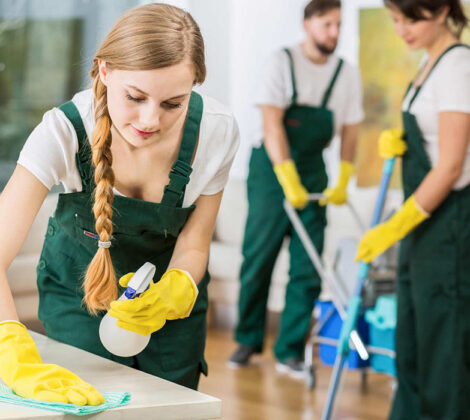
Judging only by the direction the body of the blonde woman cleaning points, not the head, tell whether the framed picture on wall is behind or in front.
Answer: behind

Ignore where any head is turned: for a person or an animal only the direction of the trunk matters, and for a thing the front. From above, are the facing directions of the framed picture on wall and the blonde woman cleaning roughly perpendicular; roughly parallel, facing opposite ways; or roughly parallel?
roughly parallel

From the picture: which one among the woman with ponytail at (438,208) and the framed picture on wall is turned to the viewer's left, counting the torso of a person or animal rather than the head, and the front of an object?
the woman with ponytail

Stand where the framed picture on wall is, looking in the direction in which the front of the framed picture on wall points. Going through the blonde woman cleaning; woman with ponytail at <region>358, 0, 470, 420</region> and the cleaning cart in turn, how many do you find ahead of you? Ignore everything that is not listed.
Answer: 3

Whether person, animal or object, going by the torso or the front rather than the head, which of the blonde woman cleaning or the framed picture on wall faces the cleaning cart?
the framed picture on wall

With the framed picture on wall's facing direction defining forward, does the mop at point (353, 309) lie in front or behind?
in front

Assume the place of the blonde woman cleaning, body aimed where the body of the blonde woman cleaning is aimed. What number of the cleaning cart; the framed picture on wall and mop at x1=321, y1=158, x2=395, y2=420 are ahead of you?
0

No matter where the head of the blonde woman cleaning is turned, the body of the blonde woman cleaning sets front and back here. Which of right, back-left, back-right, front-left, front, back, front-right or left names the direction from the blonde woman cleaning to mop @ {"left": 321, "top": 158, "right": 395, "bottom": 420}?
back-left

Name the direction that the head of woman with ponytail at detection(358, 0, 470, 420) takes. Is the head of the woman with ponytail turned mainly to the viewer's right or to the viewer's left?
to the viewer's left

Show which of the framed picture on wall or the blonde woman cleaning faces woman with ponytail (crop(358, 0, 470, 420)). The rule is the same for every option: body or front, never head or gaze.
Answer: the framed picture on wall

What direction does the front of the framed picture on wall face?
toward the camera

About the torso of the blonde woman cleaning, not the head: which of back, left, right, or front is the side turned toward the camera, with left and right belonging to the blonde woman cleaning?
front

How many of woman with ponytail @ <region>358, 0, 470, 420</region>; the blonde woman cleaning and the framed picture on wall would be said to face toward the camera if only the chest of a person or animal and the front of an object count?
2

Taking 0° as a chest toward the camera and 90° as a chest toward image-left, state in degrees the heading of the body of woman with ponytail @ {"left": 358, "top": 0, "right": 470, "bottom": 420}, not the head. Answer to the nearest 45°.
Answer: approximately 90°

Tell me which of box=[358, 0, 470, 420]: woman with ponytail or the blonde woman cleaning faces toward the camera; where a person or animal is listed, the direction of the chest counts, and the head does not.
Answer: the blonde woman cleaning

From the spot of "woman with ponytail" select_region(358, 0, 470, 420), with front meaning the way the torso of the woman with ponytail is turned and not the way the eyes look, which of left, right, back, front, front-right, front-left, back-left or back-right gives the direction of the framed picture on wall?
right

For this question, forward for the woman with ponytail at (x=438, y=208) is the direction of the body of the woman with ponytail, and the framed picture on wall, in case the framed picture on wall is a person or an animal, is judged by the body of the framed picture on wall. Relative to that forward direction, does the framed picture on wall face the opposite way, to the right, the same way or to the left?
to the left

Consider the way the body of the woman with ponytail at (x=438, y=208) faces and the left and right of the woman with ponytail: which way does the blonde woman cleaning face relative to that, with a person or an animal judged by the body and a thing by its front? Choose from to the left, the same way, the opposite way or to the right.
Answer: to the left
